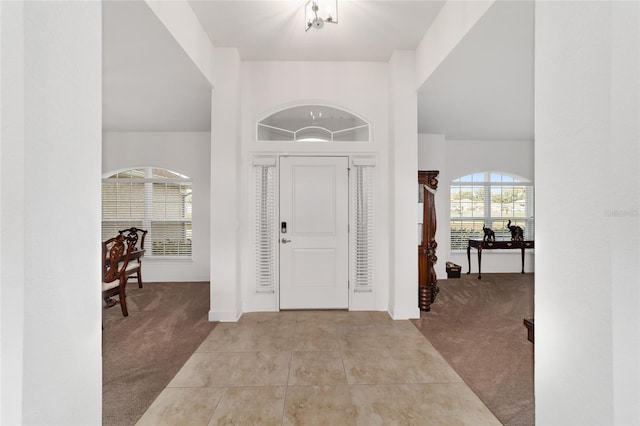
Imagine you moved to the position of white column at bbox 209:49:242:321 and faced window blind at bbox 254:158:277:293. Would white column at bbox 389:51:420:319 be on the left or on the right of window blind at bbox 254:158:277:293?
right

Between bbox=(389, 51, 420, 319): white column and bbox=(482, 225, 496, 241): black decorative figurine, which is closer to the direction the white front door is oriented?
the white column

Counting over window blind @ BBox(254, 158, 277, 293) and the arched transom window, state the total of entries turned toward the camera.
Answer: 2

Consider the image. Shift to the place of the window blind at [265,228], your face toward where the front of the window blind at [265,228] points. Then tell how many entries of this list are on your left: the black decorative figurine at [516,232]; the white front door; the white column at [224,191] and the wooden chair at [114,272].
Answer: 2

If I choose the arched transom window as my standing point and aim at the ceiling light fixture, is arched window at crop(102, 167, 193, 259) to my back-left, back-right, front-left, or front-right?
back-right

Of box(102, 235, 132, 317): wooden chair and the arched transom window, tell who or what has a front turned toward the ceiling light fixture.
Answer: the arched transom window

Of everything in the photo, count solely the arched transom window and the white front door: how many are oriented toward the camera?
2

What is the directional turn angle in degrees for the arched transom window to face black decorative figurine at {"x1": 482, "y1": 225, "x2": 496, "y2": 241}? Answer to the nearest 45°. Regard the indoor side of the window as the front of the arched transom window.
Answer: approximately 135° to its left

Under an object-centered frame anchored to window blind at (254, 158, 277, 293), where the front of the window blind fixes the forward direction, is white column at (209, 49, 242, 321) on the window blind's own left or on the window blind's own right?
on the window blind's own right

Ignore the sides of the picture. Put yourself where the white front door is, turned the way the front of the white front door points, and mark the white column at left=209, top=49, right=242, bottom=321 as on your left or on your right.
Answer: on your right

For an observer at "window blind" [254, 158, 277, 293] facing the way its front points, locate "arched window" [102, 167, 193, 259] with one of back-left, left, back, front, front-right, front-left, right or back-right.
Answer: back-right

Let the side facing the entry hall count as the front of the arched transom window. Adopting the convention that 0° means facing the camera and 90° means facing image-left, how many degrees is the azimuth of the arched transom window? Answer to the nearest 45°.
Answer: approximately 0°
